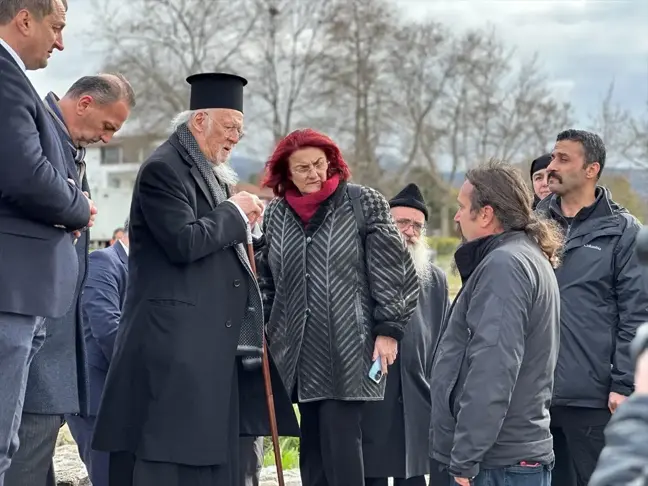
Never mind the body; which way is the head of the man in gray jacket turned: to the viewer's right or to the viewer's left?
to the viewer's left

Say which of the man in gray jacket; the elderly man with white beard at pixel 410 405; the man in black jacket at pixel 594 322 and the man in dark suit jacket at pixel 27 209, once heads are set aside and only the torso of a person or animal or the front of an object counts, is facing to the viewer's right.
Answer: the man in dark suit jacket

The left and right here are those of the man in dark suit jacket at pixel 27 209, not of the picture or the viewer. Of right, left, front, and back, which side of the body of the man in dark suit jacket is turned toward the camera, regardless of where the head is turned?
right

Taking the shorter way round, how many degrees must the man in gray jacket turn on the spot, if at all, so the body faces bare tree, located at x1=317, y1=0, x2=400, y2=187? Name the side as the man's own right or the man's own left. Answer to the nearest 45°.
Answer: approximately 90° to the man's own right

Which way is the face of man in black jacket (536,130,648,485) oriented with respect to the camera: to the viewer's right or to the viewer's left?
to the viewer's left

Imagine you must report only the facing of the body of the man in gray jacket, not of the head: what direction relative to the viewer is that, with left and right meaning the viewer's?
facing to the left of the viewer

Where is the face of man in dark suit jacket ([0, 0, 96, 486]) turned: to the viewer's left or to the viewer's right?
to the viewer's right

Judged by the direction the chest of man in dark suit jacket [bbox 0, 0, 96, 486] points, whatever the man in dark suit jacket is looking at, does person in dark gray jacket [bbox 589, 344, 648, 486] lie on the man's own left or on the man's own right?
on the man's own right

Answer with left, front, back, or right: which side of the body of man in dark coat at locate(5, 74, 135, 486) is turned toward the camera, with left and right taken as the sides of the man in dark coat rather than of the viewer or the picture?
right
